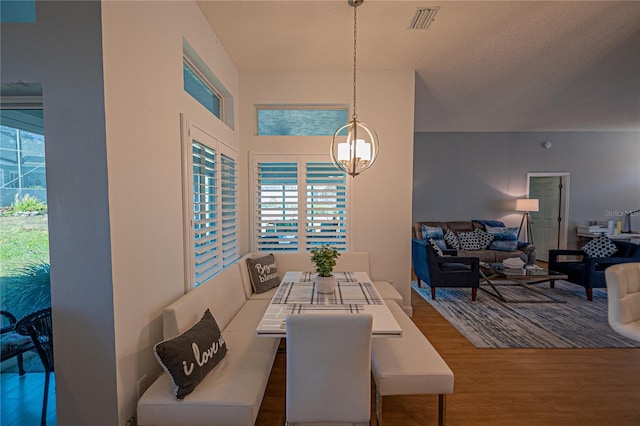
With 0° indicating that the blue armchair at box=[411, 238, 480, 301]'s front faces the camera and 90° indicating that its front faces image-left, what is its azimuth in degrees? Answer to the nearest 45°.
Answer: approximately 270°

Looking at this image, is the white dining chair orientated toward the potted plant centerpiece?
yes

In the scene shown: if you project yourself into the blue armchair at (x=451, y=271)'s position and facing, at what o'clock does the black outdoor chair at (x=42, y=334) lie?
The black outdoor chair is roughly at 4 o'clock from the blue armchair.

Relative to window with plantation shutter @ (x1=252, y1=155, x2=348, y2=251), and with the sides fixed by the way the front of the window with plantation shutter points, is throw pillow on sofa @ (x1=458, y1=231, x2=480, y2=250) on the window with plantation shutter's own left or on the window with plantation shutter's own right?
on the window with plantation shutter's own left

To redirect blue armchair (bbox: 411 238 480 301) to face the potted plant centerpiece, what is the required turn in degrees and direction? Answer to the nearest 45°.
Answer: approximately 90° to its right

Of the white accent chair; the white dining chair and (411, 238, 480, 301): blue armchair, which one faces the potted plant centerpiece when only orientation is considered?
the white dining chair

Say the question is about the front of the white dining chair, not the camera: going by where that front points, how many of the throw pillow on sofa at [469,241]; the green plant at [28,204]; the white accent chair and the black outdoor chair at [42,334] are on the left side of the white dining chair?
2

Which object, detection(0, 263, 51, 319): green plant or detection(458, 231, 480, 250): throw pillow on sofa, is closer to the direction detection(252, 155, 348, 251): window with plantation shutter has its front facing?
the green plant

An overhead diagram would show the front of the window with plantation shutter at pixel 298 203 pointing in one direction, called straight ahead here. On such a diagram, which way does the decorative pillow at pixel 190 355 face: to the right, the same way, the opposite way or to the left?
to the left

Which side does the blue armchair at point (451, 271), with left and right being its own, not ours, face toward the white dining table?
right
